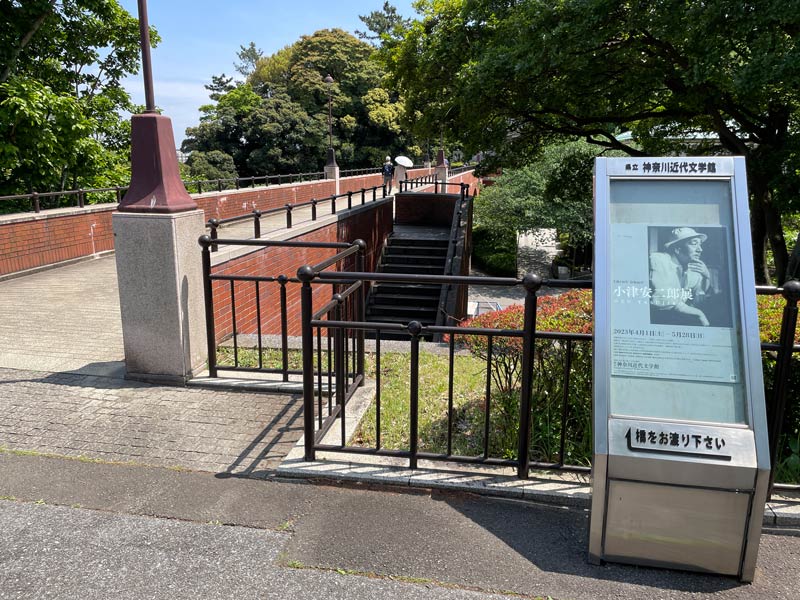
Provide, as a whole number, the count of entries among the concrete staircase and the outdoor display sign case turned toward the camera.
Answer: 2

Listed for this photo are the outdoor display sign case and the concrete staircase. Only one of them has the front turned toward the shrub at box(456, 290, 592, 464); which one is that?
the concrete staircase

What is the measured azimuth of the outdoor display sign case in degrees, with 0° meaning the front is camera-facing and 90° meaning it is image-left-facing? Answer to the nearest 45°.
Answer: approximately 0°

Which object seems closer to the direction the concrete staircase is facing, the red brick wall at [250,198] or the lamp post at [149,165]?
the lamp post
